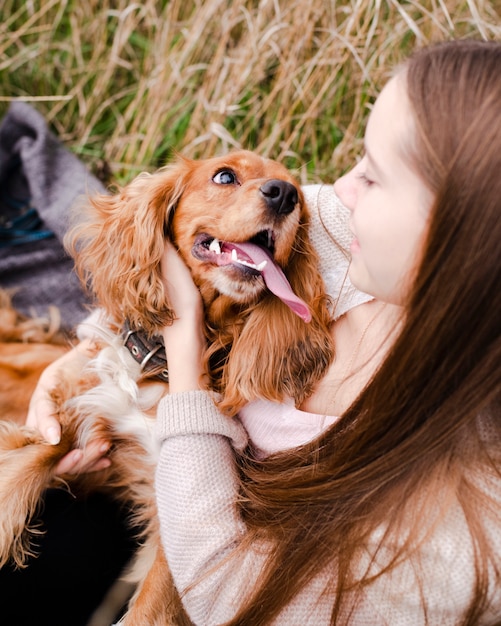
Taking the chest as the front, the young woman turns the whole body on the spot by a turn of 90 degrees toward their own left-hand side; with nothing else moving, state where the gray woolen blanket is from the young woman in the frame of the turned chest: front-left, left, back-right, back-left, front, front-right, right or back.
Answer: back-right

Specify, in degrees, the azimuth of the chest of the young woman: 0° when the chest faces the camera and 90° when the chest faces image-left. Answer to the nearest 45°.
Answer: approximately 90°

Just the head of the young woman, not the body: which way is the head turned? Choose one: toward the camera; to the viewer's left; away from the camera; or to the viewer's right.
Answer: to the viewer's left
